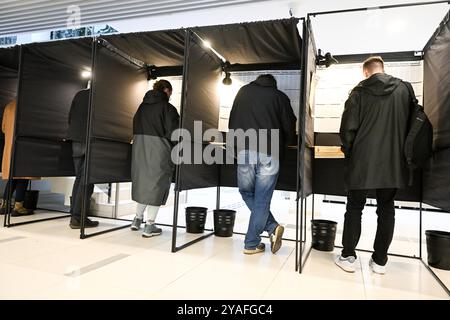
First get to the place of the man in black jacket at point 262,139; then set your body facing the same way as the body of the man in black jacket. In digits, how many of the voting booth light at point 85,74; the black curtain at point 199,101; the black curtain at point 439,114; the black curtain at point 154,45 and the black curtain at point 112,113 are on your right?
1

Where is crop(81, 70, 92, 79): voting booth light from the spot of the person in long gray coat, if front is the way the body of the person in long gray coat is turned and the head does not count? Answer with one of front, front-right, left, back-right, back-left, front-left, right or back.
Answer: left

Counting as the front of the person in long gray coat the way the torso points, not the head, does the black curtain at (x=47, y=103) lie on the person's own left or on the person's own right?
on the person's own left

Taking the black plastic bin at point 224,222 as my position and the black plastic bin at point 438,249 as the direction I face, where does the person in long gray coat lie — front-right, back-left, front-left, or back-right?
back-right

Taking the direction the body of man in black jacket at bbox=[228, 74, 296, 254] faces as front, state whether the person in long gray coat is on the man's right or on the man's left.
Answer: on the man's left

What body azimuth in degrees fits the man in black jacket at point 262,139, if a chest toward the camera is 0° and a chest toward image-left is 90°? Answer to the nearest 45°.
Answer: approximately 180°

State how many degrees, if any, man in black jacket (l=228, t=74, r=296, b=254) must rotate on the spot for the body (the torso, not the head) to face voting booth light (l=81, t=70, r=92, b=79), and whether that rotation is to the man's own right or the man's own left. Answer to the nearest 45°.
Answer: approximately 45° to the man's own left

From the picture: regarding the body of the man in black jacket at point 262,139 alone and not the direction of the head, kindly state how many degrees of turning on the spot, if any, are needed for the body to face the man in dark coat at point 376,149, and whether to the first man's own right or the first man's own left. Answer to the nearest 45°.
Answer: approximately 90° to the first man's own right

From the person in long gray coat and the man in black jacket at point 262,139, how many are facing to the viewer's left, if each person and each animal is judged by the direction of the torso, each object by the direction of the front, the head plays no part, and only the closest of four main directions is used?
0

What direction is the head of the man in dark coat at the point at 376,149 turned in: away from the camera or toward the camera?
away from the camera

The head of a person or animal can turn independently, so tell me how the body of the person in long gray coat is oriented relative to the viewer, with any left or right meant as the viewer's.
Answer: facing away from the viewer and to the right of the viewer

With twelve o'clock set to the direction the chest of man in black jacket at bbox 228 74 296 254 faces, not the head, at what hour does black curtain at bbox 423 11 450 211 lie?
The black curtain is roughly at 3 o'clock from the man in black jacket.

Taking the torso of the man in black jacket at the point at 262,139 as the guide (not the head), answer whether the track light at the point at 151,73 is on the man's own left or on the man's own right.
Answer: on the man's own left
